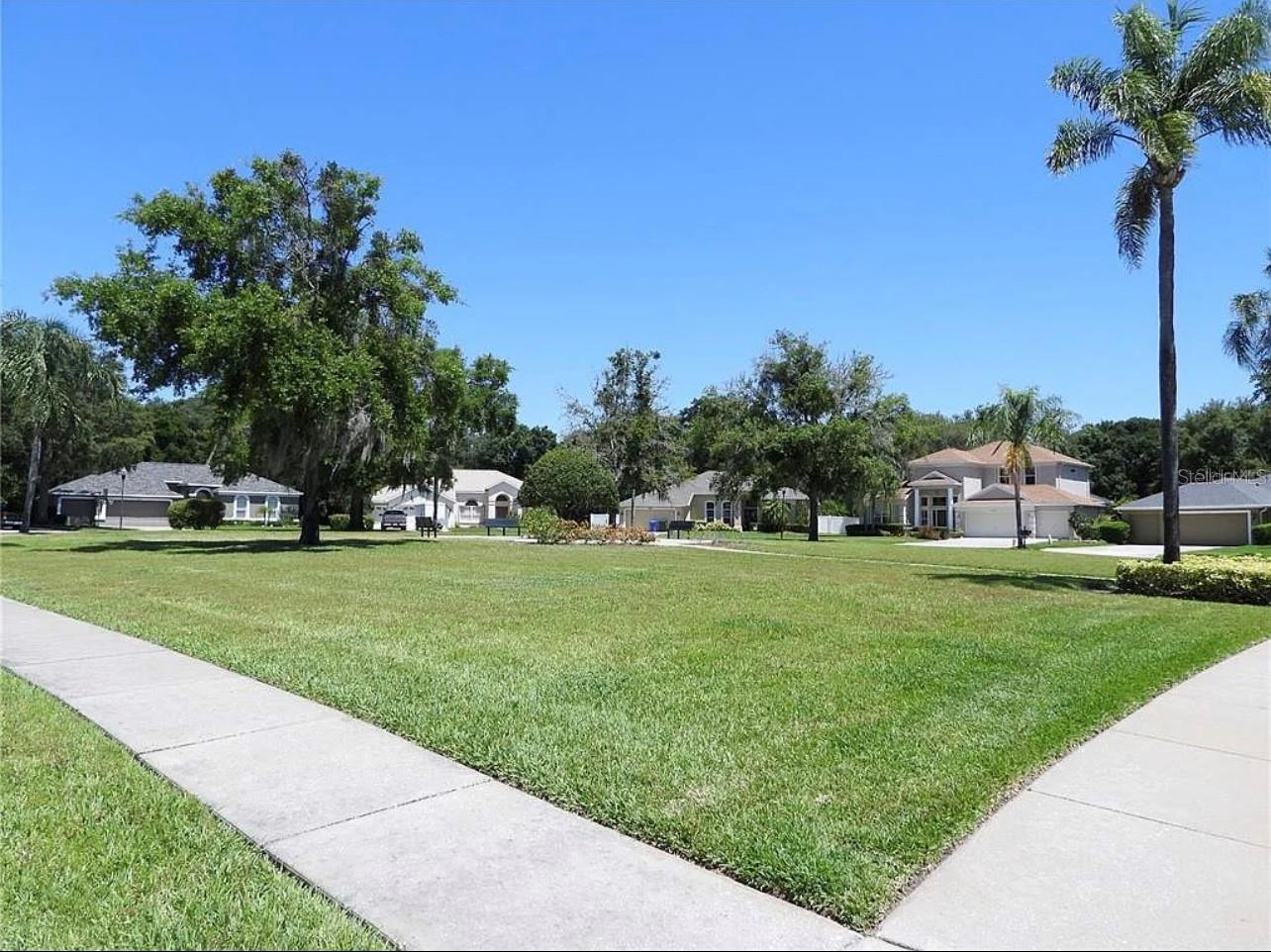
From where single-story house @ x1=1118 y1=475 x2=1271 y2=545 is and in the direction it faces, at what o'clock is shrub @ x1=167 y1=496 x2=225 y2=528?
The shrub is roughly at 2 o'clock from the single-story house.

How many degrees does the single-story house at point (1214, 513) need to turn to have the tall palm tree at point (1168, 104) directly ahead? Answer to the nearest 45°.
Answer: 0° — it already faces it

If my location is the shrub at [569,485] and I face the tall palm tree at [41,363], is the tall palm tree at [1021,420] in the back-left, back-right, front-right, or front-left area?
back-left

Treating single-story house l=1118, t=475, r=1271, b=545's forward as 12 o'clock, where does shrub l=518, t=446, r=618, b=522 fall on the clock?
The shrub is roughly at 2 o'clock from the single-story house.

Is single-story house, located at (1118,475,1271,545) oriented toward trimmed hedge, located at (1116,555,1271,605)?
yes

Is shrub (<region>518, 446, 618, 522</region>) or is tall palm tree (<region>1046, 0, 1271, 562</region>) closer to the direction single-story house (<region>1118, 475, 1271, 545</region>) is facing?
the tall palm tree

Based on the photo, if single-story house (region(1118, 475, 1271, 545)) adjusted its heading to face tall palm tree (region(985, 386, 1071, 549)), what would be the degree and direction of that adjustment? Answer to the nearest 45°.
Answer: approximately 45° to its right

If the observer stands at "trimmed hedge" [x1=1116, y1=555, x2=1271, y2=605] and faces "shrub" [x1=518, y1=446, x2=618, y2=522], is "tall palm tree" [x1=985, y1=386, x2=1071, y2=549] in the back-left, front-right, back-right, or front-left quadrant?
front-right

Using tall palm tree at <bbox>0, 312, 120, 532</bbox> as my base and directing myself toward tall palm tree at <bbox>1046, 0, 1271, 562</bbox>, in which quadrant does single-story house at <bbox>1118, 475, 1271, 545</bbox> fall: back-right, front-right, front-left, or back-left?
front-left

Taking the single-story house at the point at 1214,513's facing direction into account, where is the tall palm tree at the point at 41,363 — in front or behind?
in front

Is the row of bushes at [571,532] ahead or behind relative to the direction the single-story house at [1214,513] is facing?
ahead

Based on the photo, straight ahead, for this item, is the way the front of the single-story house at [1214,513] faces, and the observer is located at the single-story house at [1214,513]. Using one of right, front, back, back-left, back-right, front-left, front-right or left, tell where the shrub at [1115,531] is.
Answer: right

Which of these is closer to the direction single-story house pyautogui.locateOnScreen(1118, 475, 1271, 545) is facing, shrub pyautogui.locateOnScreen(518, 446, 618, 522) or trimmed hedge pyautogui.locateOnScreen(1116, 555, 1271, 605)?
the trimmed hedge

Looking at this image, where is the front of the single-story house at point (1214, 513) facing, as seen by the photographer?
facing the viewer
